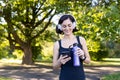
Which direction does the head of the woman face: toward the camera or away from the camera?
toward the camera

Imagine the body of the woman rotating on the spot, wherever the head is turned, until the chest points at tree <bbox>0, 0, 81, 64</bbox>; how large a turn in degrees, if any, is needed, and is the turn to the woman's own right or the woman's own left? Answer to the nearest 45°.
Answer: approximately 180°

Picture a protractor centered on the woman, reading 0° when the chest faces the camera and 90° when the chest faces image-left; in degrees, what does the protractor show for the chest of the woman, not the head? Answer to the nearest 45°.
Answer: approximately 0°
